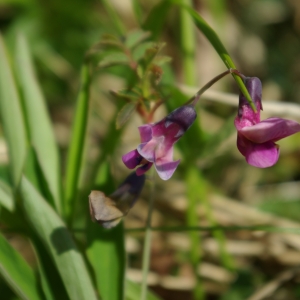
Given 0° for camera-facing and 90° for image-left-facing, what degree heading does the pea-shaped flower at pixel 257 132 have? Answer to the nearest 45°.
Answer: approximately 270°
